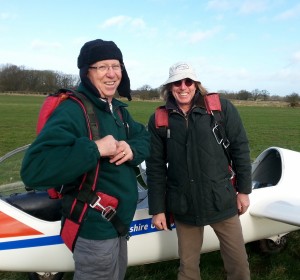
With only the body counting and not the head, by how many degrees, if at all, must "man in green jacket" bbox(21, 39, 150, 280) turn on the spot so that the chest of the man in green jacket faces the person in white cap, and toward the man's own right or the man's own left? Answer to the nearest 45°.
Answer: approximately 90° to the man's own left

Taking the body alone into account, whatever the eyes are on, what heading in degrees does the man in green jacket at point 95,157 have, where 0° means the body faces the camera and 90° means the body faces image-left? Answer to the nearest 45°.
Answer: approximately 315°

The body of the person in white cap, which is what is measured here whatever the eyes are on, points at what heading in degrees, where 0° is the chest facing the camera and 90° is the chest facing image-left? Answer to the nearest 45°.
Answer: approximately 0°

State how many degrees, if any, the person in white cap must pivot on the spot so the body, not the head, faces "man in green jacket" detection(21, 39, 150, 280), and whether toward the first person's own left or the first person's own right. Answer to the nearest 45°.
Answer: approximately 45° to the first person's own right
